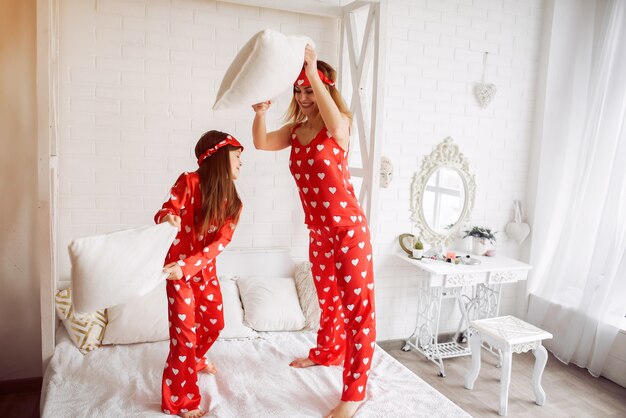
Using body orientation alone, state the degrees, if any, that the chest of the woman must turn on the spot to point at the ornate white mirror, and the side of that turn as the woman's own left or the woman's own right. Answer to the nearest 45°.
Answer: approximately 180°

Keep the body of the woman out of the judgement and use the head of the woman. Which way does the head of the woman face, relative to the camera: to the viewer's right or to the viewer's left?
to the viewer's left

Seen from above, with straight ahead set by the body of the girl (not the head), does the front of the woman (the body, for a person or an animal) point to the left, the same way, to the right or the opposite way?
to the right

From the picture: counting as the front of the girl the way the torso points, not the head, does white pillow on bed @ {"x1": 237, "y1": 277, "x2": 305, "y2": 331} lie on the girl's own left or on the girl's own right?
on the girl's own left

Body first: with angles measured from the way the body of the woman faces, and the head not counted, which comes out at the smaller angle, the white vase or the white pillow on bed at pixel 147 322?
the white pillow on bed

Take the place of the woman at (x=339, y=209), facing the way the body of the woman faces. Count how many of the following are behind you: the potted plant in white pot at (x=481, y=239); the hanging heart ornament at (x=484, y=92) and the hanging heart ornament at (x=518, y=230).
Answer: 3

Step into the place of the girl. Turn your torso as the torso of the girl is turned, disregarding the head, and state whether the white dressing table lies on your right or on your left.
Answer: on your left

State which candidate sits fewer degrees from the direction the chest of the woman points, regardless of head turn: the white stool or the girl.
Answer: the girl

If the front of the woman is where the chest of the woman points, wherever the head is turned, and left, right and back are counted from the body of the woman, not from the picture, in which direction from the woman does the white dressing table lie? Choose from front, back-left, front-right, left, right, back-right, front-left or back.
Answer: back

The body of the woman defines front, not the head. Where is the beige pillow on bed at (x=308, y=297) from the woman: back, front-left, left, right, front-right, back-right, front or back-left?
back-right

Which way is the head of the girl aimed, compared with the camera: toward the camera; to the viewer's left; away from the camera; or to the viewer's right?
to the viewer's right

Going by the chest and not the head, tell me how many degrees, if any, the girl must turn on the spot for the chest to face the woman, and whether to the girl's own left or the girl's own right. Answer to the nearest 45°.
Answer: approximately 45° to the girl's own left

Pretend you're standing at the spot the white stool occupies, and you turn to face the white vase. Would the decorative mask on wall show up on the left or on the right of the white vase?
left

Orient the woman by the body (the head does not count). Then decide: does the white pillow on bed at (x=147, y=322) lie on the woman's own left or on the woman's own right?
on the woman's own right

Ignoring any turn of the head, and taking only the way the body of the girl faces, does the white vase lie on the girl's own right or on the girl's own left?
on the girl's own left
